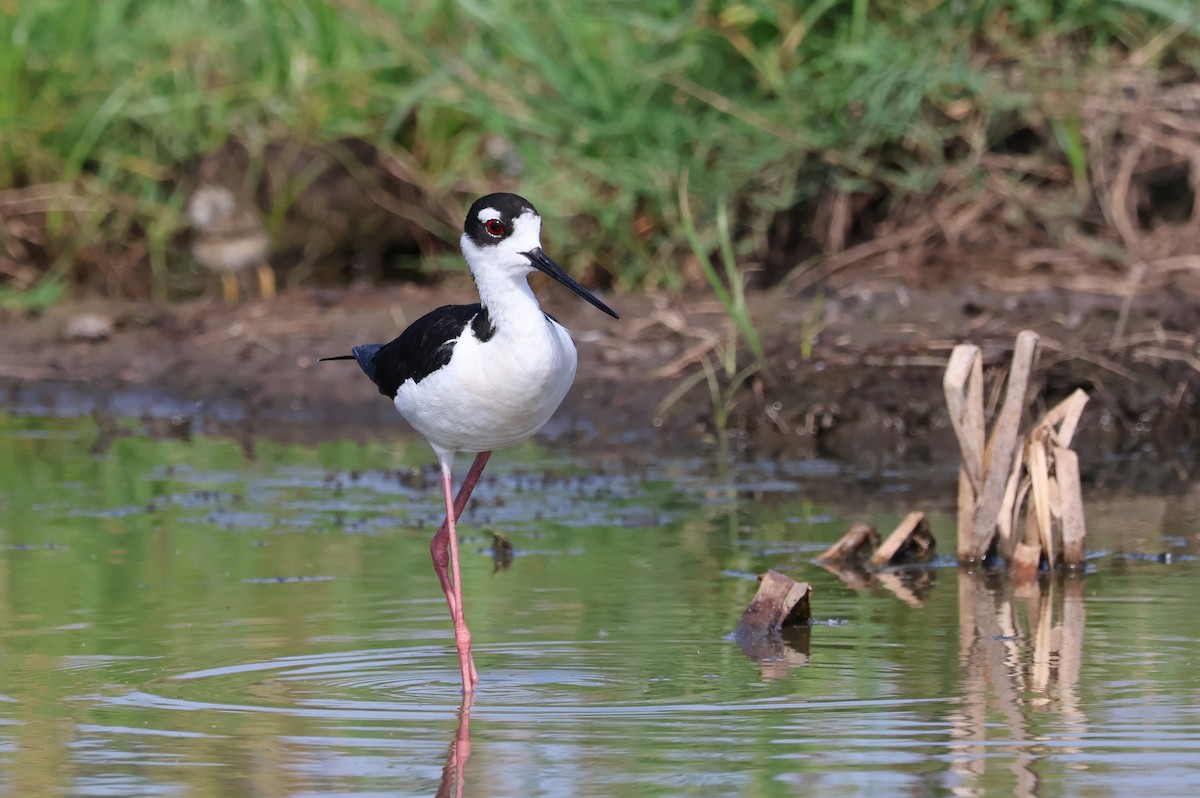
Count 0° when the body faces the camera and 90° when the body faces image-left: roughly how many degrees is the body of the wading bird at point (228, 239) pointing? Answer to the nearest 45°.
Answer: approximately 45°

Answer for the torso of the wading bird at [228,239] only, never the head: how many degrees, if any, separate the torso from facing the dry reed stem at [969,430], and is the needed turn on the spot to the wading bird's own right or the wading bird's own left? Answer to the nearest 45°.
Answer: approximately 90° to the wading bird's own left

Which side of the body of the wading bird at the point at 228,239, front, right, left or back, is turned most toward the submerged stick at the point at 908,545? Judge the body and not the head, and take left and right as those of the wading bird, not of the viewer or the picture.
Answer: left

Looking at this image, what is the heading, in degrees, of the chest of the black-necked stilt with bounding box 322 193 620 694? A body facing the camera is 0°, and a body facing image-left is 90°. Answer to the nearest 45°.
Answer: approximately 315°

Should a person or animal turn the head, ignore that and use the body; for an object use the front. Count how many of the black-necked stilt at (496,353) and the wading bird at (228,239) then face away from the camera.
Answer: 0

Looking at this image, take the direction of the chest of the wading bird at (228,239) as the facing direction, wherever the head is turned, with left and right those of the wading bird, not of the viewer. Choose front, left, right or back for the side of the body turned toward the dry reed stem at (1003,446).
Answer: left

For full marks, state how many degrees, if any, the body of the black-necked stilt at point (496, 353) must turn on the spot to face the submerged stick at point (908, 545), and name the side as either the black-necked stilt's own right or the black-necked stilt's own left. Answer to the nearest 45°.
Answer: approximately 90° to the black-necked stilt's own left

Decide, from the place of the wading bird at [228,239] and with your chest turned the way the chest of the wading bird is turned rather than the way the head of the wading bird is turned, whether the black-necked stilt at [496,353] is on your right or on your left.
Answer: on your left

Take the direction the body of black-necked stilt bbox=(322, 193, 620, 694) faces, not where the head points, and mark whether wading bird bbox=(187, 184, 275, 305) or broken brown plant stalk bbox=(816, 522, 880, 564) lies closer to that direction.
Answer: the broken brown plant stalk
